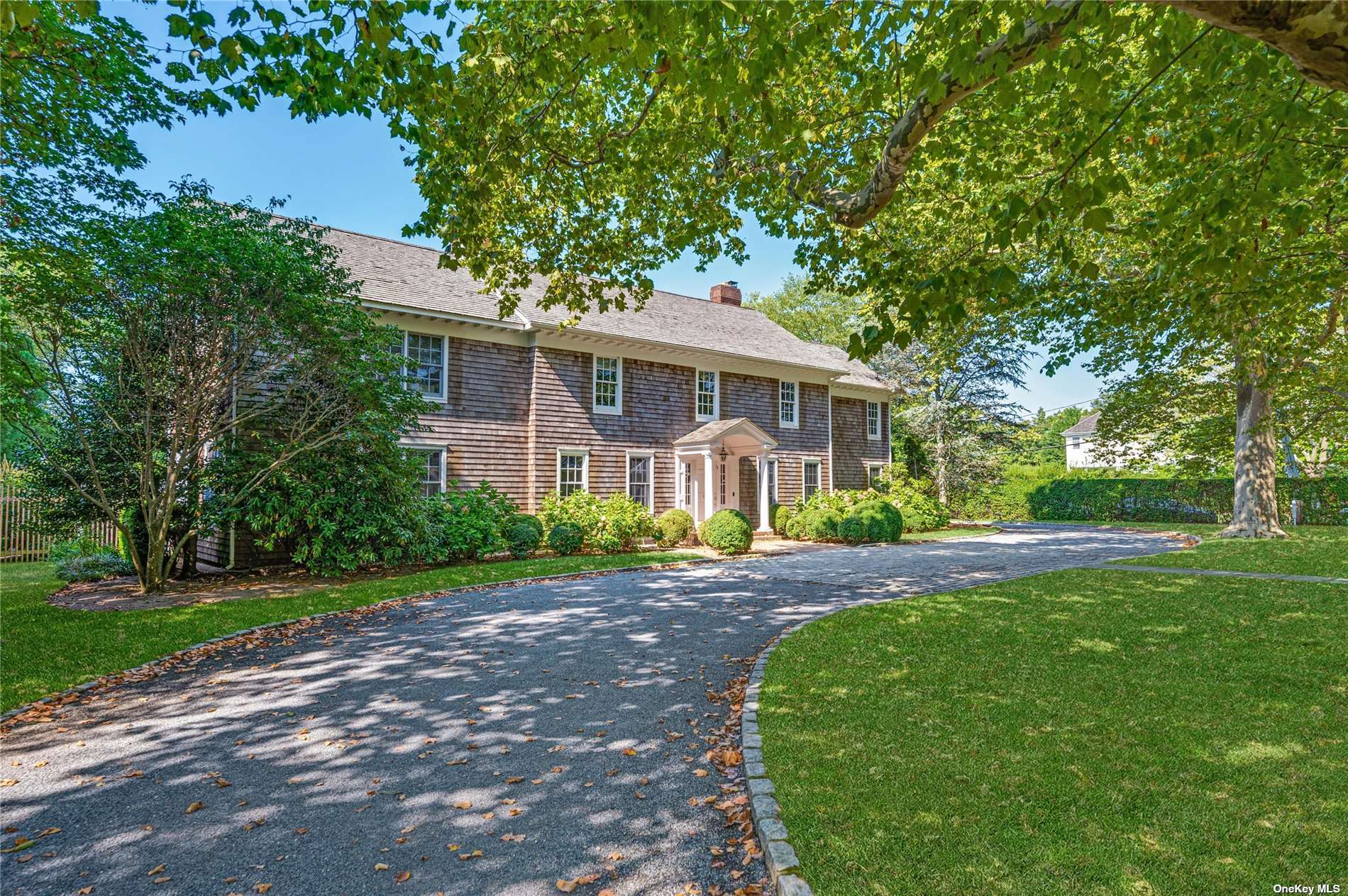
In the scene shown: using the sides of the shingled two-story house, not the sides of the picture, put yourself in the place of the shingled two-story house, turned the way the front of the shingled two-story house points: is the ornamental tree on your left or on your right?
on your right

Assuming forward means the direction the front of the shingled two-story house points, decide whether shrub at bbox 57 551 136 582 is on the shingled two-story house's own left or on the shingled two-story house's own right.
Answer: on the shingled two-story house's own right

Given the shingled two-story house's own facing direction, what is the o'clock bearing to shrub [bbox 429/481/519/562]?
The shrub is roughly at 3 o'clock from the shingled two-story house.

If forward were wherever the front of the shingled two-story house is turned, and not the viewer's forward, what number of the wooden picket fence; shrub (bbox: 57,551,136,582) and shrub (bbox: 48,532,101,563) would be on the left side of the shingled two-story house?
0

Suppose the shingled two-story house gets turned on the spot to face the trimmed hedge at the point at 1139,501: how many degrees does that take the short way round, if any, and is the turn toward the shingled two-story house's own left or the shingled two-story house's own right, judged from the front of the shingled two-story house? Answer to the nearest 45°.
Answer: approximately 45° to the shingled two-story house's own left

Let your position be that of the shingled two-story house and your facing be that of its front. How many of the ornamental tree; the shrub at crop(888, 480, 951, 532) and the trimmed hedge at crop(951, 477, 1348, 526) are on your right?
1

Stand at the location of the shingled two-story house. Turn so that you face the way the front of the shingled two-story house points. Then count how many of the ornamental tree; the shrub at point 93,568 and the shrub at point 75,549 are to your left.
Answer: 0
